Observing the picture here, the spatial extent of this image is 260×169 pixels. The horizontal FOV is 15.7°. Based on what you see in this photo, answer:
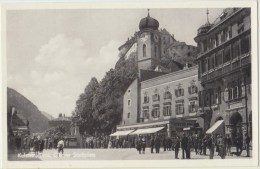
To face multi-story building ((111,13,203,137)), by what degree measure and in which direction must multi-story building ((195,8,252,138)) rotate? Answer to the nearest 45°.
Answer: approximately 45° to its right

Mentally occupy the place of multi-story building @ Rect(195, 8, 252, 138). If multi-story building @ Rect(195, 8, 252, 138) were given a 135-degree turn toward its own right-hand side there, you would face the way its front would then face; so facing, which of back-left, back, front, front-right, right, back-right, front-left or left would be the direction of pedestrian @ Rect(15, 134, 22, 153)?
left

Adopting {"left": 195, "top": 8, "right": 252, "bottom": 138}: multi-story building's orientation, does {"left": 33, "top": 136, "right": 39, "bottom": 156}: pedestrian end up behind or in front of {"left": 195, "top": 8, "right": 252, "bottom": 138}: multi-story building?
in front

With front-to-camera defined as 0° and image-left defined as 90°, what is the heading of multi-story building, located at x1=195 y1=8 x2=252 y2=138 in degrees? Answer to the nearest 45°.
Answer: approximately 45°

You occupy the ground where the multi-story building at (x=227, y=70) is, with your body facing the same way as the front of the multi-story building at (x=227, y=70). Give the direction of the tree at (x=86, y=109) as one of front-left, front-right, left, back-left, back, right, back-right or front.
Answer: front-right

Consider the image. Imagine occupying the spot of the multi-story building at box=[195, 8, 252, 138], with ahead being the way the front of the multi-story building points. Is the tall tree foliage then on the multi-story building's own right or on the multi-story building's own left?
on the multi-story building's own right
